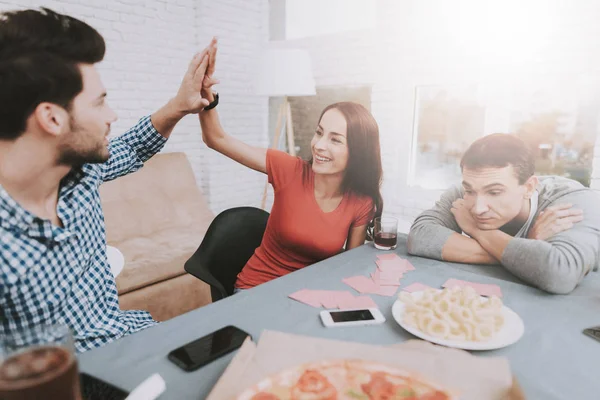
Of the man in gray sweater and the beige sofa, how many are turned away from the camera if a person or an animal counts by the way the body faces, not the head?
0

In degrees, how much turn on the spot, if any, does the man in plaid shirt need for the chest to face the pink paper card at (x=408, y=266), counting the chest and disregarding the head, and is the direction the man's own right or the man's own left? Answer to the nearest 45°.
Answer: approximately 45° to the man's own left

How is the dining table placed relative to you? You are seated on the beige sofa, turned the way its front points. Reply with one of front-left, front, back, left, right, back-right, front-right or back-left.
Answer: front-right

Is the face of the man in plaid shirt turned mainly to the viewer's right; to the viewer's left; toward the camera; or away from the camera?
to the viewer's right

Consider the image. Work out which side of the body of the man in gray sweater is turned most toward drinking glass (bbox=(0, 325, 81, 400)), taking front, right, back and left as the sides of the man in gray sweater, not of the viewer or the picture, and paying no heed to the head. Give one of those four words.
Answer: front

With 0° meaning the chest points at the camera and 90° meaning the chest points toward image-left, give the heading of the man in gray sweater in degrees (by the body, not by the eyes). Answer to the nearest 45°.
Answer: approximately 45°

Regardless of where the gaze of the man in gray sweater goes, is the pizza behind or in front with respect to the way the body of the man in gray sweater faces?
in front

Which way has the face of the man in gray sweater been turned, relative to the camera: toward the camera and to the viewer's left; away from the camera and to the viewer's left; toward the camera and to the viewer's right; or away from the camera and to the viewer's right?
toward the camera and to the viewer's left

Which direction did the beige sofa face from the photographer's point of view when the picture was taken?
facing the viewer and to the right of the viewer
